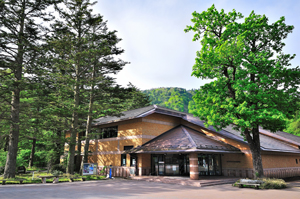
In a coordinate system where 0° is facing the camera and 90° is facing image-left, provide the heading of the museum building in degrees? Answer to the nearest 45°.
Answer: approximately 0°

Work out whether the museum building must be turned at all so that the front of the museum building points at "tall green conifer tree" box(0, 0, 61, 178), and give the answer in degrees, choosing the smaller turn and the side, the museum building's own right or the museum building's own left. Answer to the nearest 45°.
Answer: approximately 45° to the museum building's own right

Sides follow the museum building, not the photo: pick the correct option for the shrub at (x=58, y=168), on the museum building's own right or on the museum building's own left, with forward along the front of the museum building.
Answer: on the museum building's own right

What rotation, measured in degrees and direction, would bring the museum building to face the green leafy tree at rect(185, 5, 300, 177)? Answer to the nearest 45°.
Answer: approximately 45° to its left
